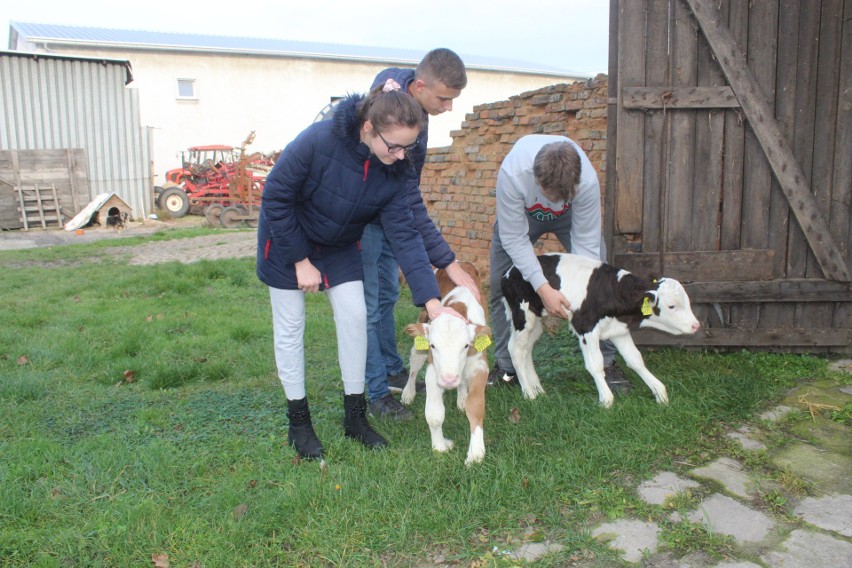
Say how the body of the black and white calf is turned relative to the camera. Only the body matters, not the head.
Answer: to the viewer's right

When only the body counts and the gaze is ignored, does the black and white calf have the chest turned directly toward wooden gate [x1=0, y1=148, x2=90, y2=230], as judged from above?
no

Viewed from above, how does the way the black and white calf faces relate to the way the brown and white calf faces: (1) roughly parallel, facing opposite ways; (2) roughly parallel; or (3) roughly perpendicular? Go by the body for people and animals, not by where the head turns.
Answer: roughly perpendicular

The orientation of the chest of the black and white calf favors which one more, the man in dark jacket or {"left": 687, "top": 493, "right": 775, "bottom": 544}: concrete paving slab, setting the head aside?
the concrete paving slab

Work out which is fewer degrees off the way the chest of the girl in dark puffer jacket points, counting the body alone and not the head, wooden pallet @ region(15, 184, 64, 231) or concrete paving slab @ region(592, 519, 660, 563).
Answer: the concrete paving slab

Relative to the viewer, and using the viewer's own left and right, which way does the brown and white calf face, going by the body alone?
facing the viewer

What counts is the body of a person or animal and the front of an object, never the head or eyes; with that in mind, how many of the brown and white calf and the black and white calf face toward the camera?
1

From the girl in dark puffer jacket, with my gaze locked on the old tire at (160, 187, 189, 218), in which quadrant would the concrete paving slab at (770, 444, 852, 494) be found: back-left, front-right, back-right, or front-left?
back-right

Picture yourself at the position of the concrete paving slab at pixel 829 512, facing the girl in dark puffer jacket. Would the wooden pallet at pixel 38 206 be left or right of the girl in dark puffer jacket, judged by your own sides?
right

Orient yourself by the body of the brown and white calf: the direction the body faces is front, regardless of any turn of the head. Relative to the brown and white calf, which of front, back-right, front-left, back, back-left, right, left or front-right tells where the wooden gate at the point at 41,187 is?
back-right

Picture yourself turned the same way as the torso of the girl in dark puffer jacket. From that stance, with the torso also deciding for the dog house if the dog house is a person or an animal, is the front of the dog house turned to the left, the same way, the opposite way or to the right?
the same way

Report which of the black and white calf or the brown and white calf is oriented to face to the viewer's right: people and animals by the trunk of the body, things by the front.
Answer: the black and white calf

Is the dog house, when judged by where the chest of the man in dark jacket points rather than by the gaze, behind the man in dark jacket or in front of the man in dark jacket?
behind

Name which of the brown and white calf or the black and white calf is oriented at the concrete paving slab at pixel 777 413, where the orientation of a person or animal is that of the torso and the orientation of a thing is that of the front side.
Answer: the black and white calf

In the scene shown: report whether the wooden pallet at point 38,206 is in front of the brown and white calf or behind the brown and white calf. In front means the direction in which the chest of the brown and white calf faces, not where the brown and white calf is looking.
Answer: behind

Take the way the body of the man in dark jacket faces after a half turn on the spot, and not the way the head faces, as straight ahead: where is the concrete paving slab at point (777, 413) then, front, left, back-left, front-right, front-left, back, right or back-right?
back-right

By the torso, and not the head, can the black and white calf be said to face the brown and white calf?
no

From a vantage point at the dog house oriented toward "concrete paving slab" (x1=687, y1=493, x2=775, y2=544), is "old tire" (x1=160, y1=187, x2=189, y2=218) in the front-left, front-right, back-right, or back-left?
back-left

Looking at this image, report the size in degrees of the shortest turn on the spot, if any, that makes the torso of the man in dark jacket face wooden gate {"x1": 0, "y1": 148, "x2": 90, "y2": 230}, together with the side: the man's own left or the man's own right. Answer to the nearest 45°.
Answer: approximately 180°

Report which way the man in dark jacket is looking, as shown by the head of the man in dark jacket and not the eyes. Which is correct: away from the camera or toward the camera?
toward the camera

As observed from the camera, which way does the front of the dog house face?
facing the viewer and to the right of the viewer
